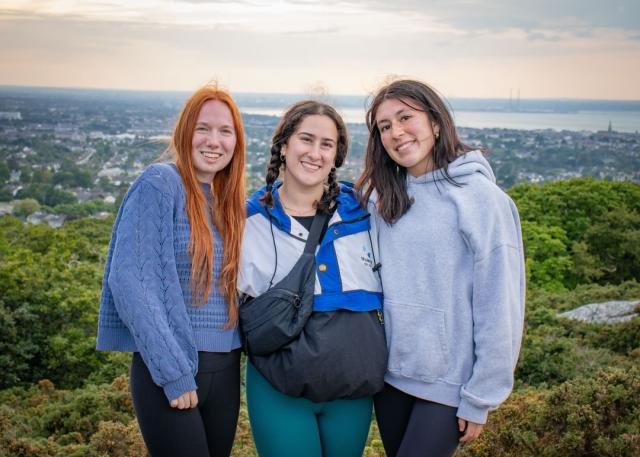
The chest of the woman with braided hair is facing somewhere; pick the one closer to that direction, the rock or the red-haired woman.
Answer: the red-haired woman

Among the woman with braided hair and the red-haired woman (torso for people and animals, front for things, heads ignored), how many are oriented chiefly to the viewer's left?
0

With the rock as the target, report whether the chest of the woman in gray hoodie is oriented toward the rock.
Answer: no

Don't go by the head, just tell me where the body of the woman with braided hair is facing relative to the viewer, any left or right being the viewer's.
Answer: facing the viewer

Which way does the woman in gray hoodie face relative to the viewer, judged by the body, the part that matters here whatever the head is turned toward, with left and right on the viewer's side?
facing the viewer and to the left of the viewer

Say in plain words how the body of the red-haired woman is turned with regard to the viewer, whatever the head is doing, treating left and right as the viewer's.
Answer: facing the viewer and to the right of the viewer

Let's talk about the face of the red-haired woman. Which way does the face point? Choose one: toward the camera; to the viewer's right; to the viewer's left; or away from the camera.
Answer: toward the camera

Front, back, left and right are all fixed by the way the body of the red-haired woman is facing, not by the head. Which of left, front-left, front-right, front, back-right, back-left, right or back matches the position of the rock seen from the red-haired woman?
left

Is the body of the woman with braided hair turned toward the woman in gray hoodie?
no

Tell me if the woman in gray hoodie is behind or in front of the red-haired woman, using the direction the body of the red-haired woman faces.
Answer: in front

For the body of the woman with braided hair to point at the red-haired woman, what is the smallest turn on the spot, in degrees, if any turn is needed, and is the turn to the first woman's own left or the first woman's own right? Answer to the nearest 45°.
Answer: approximately 90° to the first woman's own right

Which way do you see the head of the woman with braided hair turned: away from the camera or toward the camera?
toward the camera

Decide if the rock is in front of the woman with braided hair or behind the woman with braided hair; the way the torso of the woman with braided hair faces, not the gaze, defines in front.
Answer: behind
